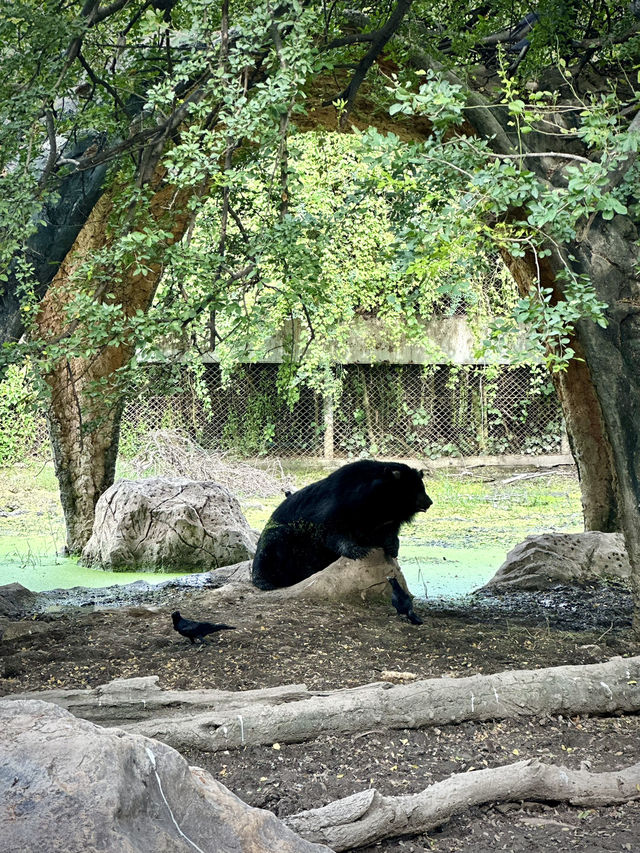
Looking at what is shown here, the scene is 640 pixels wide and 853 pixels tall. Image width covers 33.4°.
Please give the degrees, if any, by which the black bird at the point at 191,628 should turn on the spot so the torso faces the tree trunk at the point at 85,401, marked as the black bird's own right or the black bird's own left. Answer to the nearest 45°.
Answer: approximately 90° to the black bird's own right

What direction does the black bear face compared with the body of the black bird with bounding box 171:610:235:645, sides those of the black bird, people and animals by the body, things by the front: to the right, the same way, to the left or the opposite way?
the opposite way

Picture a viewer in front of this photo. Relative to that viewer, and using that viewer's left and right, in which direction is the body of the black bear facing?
facing to the right of the viewer

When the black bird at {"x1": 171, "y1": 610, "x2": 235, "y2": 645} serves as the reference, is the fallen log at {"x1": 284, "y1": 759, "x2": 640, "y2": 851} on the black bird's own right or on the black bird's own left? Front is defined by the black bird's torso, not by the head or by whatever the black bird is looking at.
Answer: on the black bird's own left

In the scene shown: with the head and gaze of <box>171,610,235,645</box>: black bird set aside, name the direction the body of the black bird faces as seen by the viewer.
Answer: to the viewer's left

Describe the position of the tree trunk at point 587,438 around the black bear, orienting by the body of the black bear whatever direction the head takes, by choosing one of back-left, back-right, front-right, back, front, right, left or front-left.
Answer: front-left

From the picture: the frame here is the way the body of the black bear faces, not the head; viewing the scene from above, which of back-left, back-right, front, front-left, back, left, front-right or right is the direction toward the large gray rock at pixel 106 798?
right
